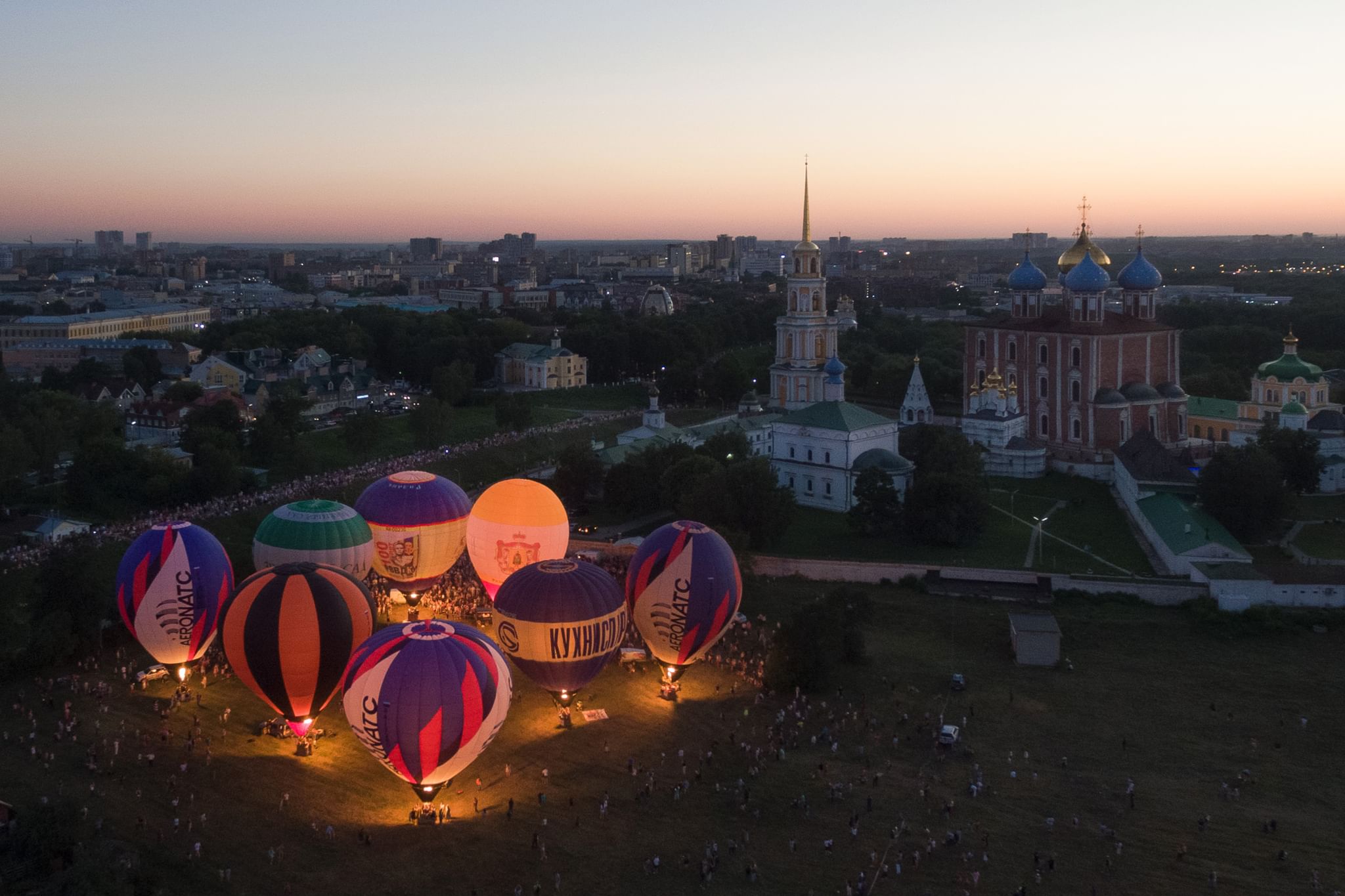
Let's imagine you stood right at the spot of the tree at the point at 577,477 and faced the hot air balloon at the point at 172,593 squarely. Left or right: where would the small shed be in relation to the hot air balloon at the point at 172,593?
left

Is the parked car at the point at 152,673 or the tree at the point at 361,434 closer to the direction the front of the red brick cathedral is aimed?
the tree

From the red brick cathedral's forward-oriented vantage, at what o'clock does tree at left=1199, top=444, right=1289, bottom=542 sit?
The tree is roughly at 7 o'clock from the red brick cathedral.

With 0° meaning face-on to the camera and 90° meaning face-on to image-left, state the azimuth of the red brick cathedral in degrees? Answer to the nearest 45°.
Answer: approximately 135°

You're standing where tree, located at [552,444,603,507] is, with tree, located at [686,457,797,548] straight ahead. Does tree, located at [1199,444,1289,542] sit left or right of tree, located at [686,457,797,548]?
left
